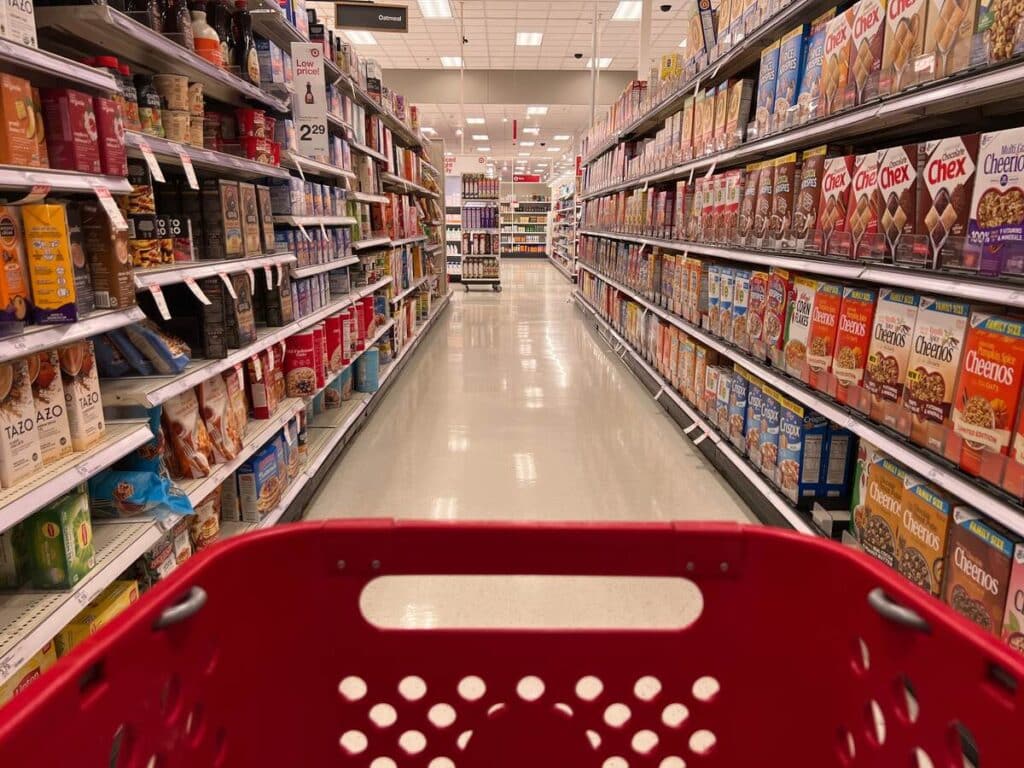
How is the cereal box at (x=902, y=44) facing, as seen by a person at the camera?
facing the viewer and to the left of the viewer

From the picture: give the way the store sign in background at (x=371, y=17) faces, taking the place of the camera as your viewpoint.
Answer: facing the viewer

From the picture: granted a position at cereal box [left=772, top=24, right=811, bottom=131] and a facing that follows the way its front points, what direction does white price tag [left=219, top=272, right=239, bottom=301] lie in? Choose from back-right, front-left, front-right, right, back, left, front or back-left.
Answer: front

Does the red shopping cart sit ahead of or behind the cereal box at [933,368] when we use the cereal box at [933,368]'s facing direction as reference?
ahead

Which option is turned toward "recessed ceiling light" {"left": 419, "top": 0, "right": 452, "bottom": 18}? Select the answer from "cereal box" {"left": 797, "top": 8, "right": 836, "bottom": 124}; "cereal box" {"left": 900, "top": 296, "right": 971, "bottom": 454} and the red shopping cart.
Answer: the red shopping cart

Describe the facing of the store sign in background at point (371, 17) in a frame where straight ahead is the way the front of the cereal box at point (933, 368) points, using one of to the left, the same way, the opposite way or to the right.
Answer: to the left

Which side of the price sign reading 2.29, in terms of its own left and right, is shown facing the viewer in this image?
front

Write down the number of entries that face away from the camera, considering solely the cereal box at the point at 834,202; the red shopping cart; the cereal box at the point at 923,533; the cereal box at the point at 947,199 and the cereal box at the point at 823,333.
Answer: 1

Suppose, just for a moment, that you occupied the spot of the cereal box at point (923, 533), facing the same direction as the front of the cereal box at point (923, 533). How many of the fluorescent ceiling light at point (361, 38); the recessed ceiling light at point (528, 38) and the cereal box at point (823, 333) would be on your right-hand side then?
3

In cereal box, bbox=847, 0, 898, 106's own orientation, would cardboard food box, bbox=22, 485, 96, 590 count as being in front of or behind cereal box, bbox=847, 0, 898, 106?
in front

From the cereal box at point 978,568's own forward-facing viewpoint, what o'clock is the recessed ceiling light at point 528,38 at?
The recessed ceiling light is roughly at 3 o'clock from the cereal box.

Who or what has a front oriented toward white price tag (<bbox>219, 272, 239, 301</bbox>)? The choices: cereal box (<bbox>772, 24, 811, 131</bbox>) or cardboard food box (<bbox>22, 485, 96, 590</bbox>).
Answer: the cereal box

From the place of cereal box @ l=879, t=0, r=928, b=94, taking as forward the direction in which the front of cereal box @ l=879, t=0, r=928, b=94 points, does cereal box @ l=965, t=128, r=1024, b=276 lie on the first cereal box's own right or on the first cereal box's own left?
on the first cereal box's own left

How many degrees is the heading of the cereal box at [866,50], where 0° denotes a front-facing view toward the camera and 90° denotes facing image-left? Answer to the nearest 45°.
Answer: approximately 45°

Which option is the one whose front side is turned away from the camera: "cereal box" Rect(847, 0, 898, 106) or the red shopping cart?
the red shopping cart

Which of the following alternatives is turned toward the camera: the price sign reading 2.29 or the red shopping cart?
the price sign reading 2.29

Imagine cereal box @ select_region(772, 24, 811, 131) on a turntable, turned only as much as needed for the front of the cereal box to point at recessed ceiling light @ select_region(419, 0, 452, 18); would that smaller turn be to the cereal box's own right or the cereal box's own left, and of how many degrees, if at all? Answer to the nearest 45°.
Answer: approximately 90° to the cereal box's own right

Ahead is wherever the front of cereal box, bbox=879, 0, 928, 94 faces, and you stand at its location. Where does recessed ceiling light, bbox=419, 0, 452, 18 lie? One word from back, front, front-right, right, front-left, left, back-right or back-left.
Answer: right

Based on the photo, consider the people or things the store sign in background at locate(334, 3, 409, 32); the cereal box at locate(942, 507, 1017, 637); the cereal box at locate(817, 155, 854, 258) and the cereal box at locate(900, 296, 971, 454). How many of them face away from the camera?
0
